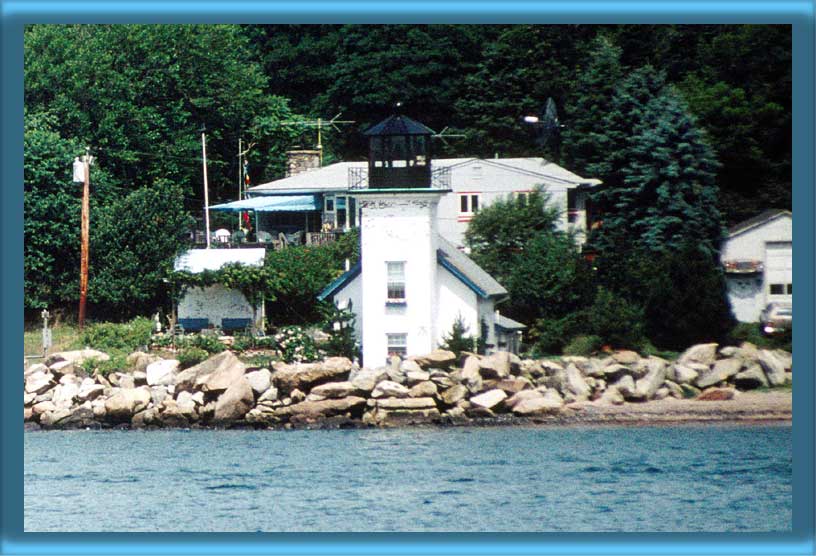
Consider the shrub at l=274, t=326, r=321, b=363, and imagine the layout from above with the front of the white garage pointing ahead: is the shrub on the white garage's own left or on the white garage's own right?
on the white garage's own right

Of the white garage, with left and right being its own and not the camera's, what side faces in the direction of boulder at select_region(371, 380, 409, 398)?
right

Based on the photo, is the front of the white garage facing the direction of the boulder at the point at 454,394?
no

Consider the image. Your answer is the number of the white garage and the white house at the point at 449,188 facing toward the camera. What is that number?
2

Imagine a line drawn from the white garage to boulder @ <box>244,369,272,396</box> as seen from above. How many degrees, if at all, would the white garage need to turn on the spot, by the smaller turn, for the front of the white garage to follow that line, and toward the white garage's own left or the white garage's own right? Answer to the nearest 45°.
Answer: approximately 90° to the white garage's own right

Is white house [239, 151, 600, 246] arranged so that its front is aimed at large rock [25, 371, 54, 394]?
no

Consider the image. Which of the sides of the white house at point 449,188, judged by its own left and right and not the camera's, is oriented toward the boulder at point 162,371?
front

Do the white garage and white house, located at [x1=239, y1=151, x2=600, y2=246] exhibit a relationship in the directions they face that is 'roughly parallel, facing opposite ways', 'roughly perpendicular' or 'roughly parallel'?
roughly parallel

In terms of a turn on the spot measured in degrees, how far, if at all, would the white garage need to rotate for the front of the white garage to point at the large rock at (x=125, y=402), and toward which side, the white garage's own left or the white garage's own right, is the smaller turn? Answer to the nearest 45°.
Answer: approximately 90° to the white garage's own right

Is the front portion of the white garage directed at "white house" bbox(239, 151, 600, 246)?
no

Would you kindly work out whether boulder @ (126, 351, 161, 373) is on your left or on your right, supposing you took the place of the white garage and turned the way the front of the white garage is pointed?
on your right

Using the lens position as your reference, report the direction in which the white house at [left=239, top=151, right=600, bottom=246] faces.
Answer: facing the viewer

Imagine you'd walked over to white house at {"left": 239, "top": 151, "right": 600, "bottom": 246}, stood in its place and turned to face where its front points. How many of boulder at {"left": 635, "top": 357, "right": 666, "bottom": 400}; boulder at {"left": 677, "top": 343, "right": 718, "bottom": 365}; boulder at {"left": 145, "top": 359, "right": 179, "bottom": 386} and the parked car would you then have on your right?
1

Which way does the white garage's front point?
toward the camera

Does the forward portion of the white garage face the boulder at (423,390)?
no
